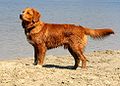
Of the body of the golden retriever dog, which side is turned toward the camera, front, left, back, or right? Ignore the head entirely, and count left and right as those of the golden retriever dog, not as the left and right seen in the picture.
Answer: left
